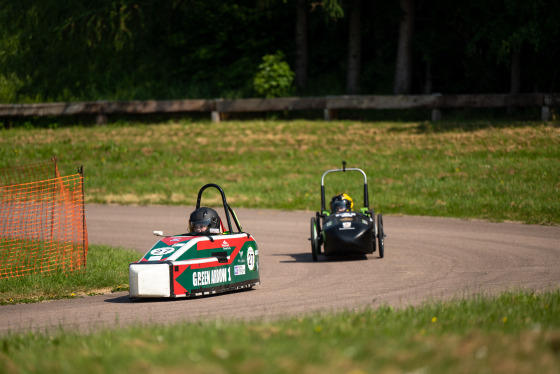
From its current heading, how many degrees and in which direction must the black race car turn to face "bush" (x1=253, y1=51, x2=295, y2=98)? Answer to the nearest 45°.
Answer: approximately 180°

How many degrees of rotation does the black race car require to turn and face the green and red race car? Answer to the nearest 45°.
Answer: approximately 45° to its right

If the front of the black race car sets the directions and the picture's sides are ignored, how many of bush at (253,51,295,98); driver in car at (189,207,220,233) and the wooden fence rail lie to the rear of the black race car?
2

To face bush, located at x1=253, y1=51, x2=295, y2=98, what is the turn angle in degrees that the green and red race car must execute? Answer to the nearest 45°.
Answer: approximately 135° to its right

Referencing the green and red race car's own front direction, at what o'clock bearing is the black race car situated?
The black race car is roughly at 6 o'clock from the green and red race car.

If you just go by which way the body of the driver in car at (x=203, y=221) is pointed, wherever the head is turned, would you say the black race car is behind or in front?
behind

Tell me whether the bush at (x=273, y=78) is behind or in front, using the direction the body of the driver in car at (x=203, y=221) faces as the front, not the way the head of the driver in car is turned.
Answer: behind

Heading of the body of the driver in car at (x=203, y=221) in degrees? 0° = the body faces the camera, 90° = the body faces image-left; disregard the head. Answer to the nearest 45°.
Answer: approximately 45°

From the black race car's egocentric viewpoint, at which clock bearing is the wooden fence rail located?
The wooden fence rail is roughly at 6 o'clock from the black race car.

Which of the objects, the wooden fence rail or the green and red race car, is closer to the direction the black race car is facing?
the green and red race car

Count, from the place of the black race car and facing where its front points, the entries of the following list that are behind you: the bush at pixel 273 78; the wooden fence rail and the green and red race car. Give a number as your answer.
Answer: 2

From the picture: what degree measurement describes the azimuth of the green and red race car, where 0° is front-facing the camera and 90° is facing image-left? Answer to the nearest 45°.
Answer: approximately 45°
